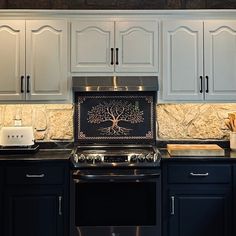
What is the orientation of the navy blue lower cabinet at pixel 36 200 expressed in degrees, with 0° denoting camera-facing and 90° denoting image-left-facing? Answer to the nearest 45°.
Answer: approximately 0°

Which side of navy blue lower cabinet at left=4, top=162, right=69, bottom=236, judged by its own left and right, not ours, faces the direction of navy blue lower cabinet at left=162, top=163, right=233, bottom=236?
left

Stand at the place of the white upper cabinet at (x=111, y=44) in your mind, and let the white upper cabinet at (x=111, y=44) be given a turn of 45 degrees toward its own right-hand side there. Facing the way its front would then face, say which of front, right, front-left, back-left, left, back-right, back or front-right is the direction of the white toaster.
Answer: front-right

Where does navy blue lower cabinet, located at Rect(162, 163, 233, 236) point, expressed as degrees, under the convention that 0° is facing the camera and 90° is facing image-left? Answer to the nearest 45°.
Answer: approximately 0°

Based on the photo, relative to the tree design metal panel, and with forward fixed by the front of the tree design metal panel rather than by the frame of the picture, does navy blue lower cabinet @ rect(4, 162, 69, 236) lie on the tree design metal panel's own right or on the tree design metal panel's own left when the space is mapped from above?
on the tree design metal panel's own right
